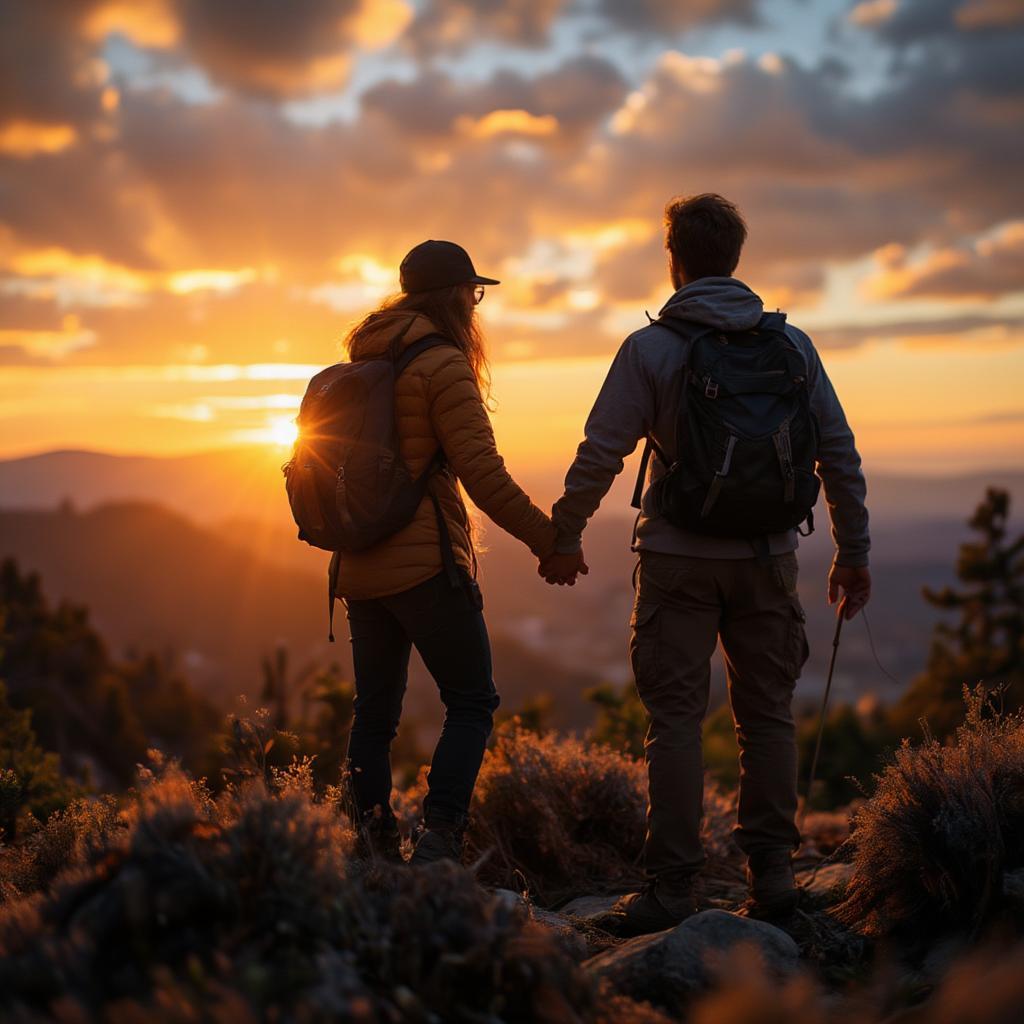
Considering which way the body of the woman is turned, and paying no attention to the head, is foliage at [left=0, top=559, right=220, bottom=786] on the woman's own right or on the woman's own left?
on the woman's own left

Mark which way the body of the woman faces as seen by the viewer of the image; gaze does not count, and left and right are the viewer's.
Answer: facing away from the viewer and to the right of the viewer

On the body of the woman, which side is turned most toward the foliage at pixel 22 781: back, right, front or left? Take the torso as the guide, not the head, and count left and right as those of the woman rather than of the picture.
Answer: left

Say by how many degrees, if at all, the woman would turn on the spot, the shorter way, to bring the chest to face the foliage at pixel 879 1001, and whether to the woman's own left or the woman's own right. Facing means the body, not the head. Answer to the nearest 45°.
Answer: approximately 135° to the woman's own right

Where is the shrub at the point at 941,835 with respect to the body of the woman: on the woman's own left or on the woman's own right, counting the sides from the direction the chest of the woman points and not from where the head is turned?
on the woman's own right

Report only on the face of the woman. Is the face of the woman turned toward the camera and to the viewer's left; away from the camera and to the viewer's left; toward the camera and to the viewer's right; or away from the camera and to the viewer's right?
away from the camera and to the viewer's right

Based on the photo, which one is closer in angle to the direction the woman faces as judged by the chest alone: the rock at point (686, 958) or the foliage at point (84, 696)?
the foliage
